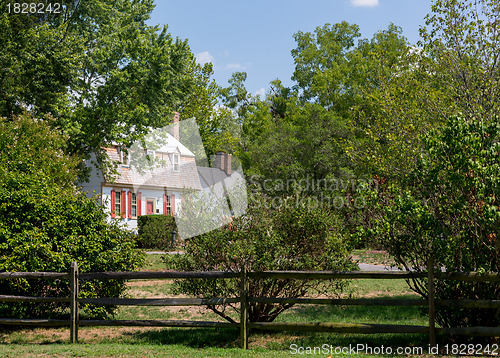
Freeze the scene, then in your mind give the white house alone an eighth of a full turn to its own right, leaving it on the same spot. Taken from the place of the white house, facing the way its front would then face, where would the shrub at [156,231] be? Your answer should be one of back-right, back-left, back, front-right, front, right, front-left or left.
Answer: front

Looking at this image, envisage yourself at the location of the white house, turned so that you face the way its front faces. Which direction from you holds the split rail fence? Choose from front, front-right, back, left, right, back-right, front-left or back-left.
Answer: front-right

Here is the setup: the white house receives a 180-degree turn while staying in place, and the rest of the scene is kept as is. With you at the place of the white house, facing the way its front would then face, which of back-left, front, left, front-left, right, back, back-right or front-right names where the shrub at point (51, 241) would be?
back-left

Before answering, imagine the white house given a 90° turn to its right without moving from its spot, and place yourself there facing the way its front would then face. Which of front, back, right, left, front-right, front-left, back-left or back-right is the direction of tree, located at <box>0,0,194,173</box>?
front-left

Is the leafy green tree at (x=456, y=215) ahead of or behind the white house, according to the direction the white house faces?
ahead

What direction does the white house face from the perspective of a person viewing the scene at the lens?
facing the viewer and to the right of the viewer
